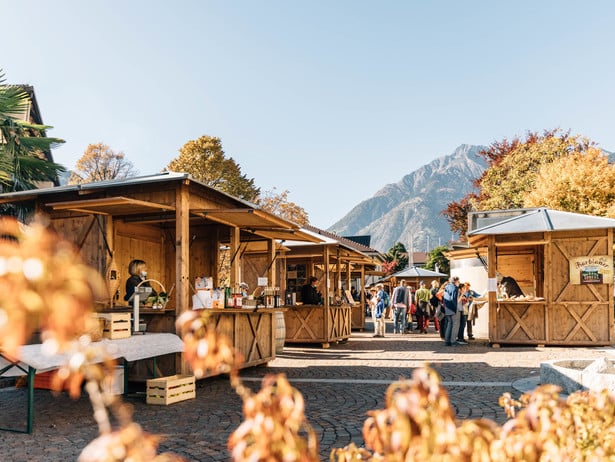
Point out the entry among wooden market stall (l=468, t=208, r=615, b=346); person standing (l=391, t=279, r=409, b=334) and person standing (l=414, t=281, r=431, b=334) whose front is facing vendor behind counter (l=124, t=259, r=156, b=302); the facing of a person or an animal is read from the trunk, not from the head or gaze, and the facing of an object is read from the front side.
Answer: the wooden market stall

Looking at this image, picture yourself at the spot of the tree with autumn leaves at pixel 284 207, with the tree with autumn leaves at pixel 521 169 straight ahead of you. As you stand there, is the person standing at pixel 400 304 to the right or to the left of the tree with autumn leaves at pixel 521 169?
right

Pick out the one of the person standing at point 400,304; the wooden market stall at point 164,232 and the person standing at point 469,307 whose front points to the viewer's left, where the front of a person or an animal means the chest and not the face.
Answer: the person standing at point 469,307

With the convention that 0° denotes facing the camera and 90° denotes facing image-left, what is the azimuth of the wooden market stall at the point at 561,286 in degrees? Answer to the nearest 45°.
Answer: approximately 45°

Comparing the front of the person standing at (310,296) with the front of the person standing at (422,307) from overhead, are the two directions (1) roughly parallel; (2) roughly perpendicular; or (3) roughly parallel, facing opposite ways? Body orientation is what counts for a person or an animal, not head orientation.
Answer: roughly perpendicular

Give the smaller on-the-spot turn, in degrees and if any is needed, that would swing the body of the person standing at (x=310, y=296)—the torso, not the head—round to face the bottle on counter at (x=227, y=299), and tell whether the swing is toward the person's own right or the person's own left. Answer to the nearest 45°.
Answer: approximately 90° to the person's own right

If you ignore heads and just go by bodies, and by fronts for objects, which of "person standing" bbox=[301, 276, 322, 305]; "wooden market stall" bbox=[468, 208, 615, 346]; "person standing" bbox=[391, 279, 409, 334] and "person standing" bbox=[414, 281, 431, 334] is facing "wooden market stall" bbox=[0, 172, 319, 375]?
"wooden market stall" bbox=[468, 208, 615, 346]

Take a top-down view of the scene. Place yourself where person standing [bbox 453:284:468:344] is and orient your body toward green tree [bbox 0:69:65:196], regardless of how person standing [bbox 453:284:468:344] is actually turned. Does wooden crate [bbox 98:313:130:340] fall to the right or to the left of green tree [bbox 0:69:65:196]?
left

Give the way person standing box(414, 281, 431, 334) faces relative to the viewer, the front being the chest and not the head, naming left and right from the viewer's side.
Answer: facing away from the viewer

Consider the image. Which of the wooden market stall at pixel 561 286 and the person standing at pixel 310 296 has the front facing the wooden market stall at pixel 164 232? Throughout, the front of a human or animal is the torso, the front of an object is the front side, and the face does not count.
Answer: the wooden market stall at pixel 561 286

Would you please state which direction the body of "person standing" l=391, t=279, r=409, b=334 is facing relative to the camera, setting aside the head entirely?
away from the camera
